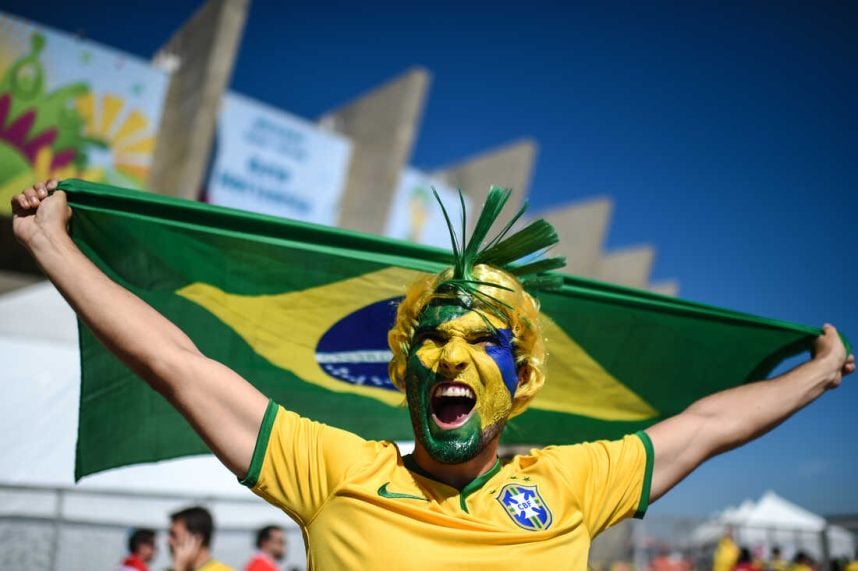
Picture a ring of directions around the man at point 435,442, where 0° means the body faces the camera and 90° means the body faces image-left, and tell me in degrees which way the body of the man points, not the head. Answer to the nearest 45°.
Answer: approximately 0°

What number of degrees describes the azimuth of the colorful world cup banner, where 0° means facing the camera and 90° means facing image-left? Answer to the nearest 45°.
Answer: approximately 315°
